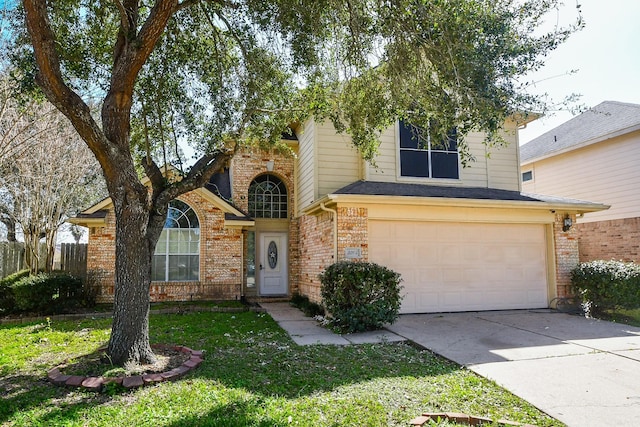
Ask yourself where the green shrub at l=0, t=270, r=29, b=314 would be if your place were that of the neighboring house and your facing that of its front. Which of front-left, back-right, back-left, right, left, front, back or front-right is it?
right

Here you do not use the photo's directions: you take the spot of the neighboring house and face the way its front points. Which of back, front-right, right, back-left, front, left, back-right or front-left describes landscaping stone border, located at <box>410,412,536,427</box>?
front-right

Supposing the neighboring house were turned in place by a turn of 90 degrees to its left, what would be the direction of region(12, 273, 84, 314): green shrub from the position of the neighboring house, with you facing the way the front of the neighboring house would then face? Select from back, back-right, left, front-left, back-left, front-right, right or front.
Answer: back

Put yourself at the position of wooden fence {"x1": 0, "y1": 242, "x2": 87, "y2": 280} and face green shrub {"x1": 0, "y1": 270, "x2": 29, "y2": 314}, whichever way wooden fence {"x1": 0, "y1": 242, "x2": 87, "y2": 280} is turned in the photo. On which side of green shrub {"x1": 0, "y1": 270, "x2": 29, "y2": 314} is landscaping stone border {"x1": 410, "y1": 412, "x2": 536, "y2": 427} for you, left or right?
left

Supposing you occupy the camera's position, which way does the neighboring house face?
facing the viewer and to the right of the viewer

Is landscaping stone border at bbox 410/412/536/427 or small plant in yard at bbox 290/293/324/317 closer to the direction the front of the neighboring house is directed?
the landscaping stone border

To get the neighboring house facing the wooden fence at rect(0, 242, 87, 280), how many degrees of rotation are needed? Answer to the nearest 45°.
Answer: approximately 90° to its right

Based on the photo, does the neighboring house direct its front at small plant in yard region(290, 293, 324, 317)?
no

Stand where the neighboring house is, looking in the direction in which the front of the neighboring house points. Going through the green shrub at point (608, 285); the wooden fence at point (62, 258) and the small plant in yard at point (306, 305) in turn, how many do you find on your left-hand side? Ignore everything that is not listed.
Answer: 0

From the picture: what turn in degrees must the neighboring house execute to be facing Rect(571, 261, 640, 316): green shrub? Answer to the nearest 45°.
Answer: approximately 45° to its right

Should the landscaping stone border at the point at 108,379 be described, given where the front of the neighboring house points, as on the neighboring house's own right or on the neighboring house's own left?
on the neighboring house's own right

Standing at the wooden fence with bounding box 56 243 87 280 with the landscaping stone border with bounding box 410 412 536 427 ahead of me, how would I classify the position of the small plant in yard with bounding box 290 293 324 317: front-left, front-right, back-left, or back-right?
front-left

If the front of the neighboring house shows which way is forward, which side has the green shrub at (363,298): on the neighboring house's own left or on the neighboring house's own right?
on the neighboring house's own right
